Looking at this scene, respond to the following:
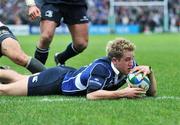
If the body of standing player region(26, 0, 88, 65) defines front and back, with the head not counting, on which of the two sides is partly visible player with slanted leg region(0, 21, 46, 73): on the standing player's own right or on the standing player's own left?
on the standing player's own right

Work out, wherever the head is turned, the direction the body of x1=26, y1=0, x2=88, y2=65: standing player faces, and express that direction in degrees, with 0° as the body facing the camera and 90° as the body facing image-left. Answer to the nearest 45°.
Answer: approximately 315°
